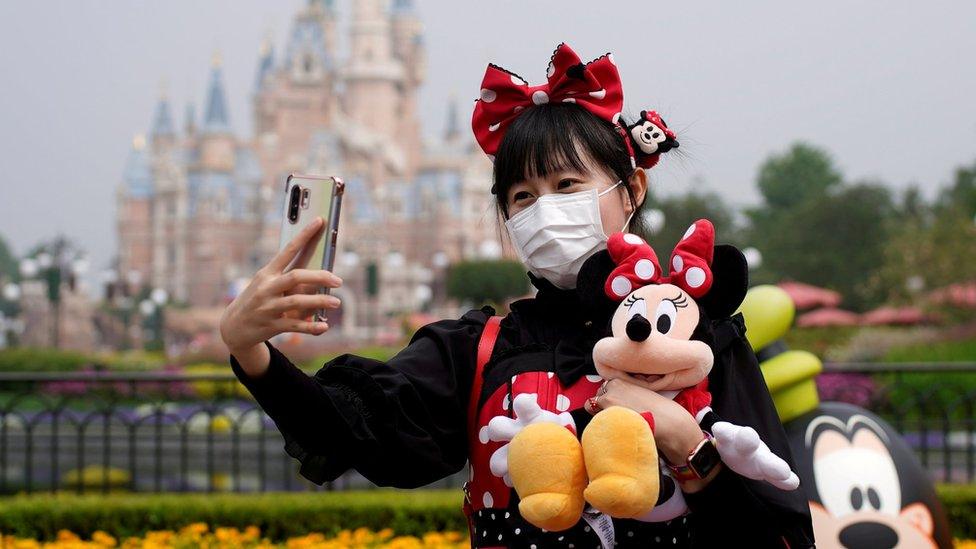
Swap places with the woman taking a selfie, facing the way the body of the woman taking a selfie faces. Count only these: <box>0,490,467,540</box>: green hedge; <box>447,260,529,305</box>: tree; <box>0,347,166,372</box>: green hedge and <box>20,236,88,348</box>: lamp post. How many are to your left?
0

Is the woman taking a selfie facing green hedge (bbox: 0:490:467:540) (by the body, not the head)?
no

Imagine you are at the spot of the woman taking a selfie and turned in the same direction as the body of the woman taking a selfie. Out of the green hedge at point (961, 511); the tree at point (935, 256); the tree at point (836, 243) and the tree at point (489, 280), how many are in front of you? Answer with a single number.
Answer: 0

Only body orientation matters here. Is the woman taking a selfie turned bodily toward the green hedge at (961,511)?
no

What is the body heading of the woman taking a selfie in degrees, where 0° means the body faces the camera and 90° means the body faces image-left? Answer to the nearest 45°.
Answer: approximately 45°

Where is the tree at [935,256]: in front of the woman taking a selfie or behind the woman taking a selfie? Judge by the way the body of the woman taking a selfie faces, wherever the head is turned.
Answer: behind

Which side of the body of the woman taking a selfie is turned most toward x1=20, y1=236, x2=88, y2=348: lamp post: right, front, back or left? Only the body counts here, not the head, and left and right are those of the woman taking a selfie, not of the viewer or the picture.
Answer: right

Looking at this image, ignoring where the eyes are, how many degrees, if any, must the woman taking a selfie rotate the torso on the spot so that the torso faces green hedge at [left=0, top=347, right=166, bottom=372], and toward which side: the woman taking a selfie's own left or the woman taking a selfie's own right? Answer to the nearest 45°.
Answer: approximately 90° to the woman taking a selfie's own right

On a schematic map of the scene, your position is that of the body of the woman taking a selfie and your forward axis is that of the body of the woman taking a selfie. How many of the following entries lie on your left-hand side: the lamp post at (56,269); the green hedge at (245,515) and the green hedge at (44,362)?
0

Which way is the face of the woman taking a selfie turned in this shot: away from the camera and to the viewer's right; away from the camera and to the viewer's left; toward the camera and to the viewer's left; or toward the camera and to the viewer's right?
toward the camera and to the viewer's left

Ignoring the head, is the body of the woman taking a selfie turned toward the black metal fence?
no

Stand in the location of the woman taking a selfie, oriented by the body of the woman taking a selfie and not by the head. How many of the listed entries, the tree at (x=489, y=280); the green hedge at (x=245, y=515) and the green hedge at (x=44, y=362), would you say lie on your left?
0

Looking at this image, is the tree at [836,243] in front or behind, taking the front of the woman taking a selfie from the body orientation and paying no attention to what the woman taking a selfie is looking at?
behind
